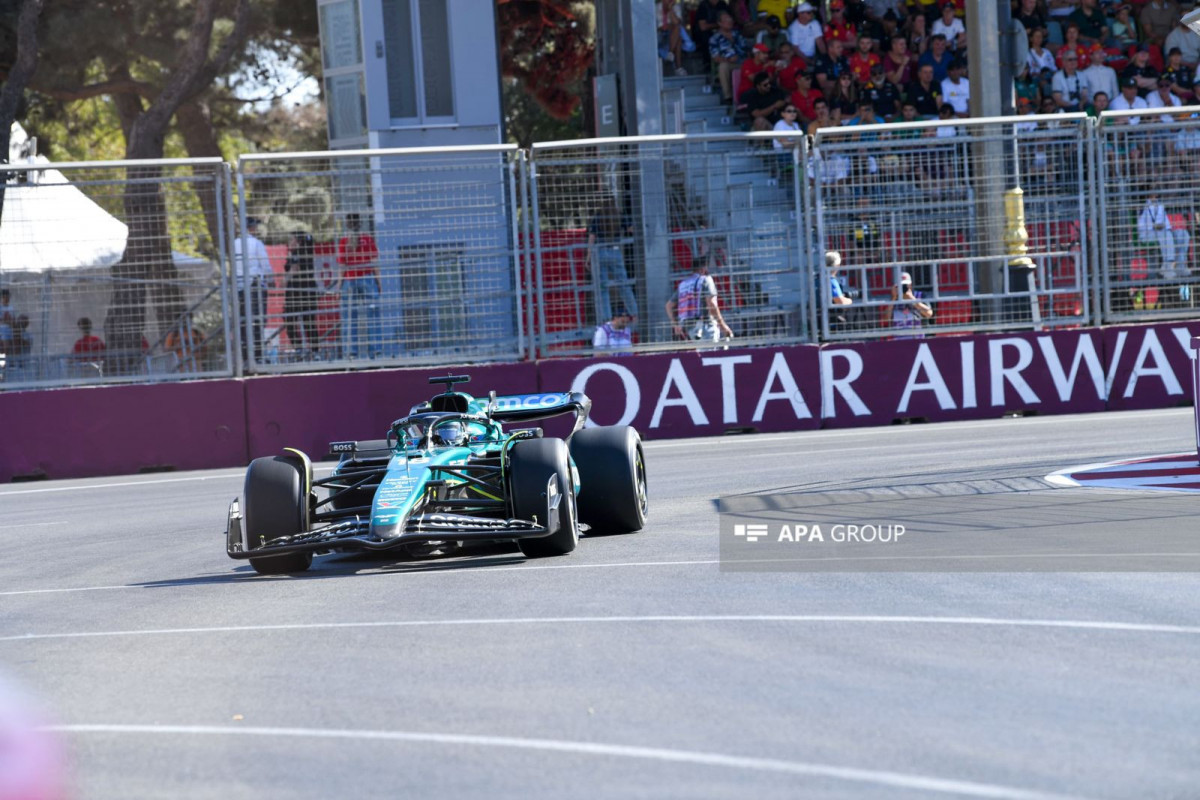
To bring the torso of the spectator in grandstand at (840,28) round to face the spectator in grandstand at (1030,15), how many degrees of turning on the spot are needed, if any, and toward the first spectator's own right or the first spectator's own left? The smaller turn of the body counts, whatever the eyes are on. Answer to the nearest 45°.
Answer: approximately 135° to the first spectator's own left

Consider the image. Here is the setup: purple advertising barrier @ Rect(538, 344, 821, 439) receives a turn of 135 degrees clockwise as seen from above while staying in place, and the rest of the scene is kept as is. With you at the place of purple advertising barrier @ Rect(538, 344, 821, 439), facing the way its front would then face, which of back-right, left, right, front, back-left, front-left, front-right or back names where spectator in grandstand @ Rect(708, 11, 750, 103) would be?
front-right

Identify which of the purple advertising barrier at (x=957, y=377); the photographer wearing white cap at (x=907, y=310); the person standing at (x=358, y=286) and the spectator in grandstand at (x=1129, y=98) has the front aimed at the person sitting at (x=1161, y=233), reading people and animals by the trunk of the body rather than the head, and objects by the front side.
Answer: the spectator in grandstand

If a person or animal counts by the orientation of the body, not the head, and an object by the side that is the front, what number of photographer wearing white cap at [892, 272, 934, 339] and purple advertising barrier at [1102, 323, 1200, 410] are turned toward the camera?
2

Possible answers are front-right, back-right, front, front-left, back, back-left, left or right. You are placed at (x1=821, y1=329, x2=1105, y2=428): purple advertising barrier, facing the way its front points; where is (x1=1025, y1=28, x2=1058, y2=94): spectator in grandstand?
back

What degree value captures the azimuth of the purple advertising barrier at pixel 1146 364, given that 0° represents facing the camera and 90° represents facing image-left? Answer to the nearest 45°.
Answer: approximately 0°

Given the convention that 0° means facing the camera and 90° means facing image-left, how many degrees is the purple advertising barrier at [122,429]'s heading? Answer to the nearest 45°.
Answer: approximately 0°

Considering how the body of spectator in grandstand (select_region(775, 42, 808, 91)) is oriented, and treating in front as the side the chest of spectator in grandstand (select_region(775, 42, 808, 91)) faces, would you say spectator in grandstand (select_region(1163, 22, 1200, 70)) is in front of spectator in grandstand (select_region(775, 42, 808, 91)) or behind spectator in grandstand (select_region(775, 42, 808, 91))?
behind
